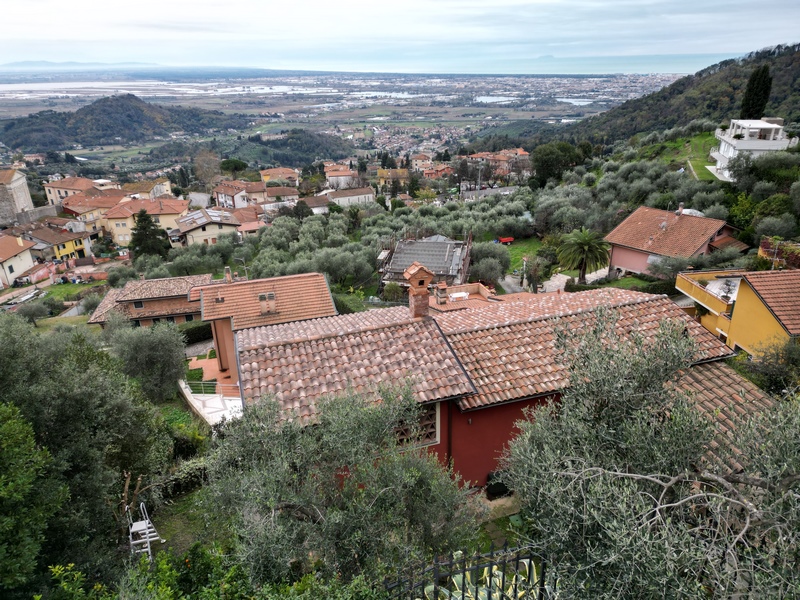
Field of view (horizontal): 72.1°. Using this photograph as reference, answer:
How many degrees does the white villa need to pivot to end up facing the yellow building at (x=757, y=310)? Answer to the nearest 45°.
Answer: approximately 45° to its left

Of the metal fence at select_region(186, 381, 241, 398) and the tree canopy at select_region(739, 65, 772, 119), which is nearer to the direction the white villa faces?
the metal fence

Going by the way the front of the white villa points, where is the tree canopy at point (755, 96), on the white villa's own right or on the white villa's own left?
on the white villa's own right

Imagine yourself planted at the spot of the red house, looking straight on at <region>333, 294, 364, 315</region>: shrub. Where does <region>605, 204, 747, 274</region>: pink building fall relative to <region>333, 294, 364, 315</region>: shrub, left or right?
right

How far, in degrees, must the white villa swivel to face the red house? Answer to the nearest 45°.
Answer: approximately 45° to its left

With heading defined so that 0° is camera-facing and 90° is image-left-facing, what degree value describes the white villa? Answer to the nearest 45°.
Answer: approximately 45°

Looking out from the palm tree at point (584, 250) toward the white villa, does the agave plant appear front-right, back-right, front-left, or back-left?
back-right

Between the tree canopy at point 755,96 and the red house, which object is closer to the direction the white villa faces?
the red house

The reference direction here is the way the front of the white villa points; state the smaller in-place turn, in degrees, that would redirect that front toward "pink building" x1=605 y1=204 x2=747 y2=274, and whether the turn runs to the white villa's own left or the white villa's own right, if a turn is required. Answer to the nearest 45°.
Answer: approximately 45° to the white villa's own left
